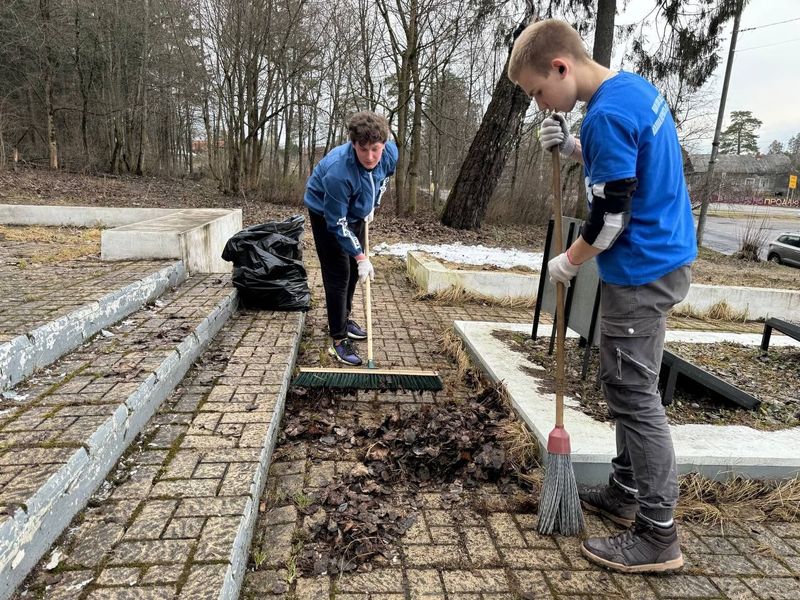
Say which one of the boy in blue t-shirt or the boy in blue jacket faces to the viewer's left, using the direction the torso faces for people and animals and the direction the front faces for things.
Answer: the boy in blue t-shirt

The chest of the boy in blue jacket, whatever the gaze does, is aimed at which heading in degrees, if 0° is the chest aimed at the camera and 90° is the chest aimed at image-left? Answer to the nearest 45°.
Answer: approximately 315°

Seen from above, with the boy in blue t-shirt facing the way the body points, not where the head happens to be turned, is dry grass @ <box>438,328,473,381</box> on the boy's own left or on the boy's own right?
on the boy's own right

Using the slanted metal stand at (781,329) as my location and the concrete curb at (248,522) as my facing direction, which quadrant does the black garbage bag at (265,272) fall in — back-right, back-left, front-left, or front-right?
front-right

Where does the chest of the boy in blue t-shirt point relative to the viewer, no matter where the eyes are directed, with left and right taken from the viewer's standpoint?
facing to the left of the viewer

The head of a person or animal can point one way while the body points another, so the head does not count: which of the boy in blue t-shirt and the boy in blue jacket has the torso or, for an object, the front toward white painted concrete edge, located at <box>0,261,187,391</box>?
the boy in blue t-shirt

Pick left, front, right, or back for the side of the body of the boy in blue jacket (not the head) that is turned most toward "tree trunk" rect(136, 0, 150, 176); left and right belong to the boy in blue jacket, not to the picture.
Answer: back

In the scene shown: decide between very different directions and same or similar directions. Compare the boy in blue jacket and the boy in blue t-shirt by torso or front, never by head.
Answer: very different directions

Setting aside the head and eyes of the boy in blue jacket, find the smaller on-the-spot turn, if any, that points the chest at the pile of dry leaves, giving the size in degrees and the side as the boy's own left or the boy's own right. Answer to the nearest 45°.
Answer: approximately 45° to the boy's own right

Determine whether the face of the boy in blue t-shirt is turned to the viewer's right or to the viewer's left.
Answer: to the viewer's left

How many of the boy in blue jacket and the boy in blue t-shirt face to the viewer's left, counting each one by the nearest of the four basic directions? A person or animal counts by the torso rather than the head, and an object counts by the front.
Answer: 1

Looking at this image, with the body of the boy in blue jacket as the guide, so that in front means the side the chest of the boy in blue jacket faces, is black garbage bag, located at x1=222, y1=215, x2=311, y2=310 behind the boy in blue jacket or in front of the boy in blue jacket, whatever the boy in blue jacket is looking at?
behind

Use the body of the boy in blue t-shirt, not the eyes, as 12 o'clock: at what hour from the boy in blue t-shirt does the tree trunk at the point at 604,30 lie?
The tree trunk is roughly at 3 o'clock from the boy in blue t-shirt.

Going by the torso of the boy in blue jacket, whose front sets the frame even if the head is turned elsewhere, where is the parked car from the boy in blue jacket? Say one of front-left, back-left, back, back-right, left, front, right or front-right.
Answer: left

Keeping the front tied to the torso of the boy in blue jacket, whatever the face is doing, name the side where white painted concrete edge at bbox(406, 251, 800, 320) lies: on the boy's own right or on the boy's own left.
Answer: on the boy's own left
